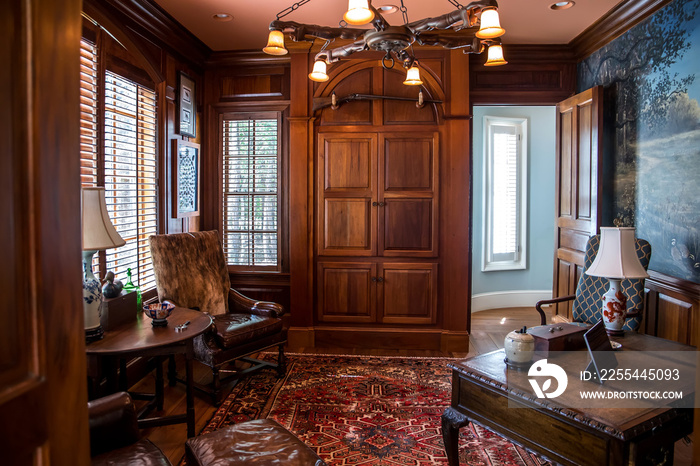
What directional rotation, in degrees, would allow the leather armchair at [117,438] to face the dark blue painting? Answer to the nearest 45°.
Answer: approximately 45° to its left

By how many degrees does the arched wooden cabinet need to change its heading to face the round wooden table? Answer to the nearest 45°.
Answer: approximately 45° to its right

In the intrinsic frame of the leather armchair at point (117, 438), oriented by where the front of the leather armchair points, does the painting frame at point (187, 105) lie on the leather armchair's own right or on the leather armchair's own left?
on the leather armchair's own left

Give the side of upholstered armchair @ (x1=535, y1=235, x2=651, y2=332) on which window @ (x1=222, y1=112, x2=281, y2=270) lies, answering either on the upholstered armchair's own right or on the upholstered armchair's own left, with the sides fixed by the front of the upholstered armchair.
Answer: on the upholstered armchair's own right

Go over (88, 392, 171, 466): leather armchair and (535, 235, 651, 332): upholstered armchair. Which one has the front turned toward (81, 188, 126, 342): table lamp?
the upholstered armchair

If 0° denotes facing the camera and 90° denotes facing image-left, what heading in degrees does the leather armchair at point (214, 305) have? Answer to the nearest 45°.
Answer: approximately 315°
